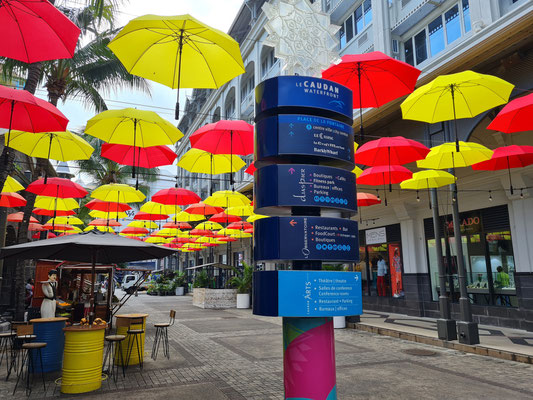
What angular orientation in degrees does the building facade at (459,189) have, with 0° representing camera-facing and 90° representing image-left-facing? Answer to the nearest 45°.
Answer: approximately 45°

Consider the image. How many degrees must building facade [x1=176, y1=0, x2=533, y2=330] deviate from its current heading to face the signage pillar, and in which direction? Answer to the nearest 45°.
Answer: approximately 45° to its left

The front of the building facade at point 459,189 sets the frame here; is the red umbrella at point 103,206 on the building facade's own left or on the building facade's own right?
on the building facade's own right

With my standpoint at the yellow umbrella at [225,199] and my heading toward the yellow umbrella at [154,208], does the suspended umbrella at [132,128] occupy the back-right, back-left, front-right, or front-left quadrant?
back-left

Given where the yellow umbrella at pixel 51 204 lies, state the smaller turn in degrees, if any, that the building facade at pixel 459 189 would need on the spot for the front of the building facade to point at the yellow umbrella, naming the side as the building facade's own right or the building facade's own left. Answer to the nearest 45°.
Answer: approximately 45° to the building facade's own right

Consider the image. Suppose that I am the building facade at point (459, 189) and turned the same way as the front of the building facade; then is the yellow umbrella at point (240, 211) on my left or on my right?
on my right

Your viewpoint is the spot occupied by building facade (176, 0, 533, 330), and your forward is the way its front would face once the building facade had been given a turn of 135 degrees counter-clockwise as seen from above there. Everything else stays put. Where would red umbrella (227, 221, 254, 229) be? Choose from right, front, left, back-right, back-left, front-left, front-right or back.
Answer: back-left

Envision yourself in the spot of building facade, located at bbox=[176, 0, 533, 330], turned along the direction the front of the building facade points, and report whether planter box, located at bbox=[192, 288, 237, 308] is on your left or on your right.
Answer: on your right
